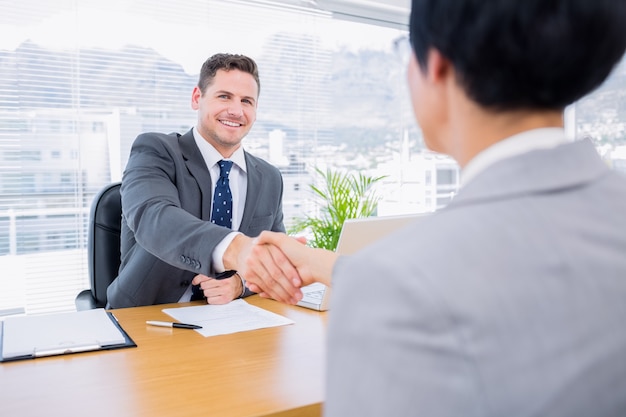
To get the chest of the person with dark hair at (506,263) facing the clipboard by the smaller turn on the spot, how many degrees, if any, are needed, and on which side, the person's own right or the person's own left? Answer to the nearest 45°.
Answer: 0° — they already face it

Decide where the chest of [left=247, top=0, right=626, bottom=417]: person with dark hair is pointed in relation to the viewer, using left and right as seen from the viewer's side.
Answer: facing away from the viewer and to the left of the viewer

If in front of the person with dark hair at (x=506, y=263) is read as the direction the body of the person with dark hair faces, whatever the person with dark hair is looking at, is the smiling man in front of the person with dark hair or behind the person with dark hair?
in front

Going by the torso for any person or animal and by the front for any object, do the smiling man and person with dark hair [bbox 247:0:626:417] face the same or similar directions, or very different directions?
very different directions

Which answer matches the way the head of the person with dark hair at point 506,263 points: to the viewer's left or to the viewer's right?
to the viewer's left

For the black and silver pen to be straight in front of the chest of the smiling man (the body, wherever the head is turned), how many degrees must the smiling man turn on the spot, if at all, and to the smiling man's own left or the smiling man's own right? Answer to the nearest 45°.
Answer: approximately 45° to the smiling man's own right

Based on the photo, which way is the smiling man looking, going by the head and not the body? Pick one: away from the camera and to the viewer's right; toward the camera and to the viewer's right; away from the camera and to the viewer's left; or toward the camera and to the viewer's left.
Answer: toward the camera and to the viewer's right

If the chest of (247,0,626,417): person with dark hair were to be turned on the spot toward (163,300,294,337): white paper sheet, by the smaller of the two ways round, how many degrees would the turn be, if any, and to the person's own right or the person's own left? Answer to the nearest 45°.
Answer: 0° — they already face it

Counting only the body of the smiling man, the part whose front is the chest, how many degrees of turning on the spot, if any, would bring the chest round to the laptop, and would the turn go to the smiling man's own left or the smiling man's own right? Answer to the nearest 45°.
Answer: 0° — they already face it

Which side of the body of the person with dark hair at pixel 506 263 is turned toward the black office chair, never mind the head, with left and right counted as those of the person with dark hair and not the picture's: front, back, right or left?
front

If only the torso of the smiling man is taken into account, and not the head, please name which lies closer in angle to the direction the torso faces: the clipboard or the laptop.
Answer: the laptop

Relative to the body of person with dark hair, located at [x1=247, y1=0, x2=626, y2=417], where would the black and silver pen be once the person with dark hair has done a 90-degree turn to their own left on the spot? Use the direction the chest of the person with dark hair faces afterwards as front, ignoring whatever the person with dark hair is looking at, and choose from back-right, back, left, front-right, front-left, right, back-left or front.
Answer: right

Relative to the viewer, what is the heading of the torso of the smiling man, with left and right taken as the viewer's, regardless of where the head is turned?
facing the viewer and to the right of the viewer
